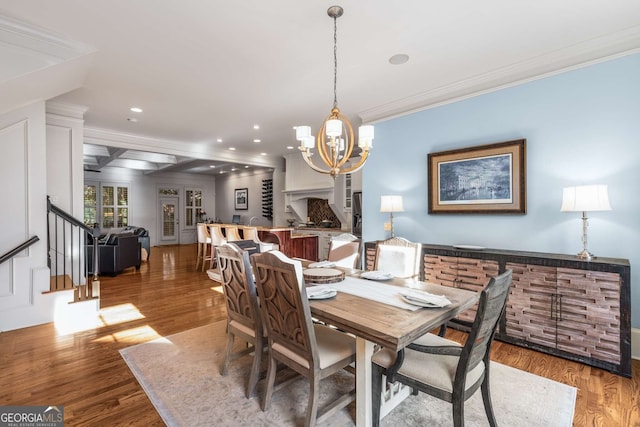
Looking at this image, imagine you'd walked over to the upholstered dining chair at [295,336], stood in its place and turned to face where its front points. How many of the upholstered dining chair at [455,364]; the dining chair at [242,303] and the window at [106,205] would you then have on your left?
2

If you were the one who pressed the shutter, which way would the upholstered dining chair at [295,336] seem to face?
facing away from the viewer and to the right of the viewer

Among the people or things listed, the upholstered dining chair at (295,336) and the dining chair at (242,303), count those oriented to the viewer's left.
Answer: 0

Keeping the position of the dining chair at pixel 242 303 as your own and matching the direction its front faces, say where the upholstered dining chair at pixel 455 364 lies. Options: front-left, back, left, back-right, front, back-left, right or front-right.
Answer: right

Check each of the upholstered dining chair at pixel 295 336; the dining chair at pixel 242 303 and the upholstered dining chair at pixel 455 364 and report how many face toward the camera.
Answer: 0

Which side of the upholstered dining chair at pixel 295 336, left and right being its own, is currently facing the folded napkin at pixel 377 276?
front

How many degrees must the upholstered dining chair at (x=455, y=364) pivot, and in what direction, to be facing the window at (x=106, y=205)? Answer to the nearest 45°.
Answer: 0° — it already faces it

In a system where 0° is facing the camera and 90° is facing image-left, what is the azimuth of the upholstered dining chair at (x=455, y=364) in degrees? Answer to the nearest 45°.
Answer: approximately 135°

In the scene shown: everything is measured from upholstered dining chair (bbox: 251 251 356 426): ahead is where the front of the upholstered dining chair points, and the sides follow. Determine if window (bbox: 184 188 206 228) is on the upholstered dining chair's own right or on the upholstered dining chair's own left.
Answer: on the upholstered dining chair's own left

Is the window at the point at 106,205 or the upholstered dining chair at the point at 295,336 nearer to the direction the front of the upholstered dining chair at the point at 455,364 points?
the window

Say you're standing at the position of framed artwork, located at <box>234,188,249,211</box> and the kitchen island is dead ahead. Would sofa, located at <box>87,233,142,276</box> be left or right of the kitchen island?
right

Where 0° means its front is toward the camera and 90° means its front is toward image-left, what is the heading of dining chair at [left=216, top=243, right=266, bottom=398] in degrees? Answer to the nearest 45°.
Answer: approximately 225°
